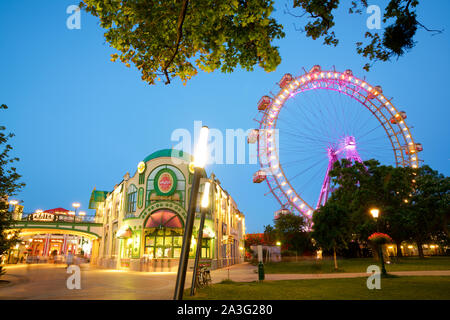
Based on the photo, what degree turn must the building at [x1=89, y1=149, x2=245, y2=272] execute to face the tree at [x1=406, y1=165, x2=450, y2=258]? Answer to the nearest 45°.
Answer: approximately 90° to its left

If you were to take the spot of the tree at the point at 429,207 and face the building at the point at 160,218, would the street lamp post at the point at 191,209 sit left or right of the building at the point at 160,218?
left

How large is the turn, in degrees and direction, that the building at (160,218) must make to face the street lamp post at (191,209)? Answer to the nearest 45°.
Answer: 0° — it already faces it

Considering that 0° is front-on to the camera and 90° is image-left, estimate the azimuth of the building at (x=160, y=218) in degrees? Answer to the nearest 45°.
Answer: approximately 0°

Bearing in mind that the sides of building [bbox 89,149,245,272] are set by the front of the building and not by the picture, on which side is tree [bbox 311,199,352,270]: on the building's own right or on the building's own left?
on the building's own left

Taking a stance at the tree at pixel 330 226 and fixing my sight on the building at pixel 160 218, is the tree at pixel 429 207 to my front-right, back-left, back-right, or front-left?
back-right

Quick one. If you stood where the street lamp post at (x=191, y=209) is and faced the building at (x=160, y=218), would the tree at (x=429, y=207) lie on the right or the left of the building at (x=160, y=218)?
right

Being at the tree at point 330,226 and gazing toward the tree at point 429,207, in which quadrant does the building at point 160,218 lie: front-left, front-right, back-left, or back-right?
back-left

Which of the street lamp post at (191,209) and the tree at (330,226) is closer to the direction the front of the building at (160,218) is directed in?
the street lamp post
